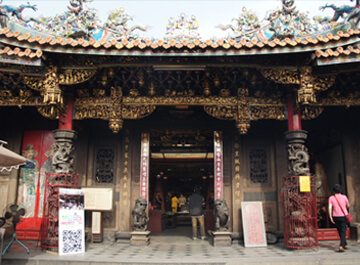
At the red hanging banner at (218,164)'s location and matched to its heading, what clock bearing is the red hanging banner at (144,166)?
the red hanging banner at (144,166) is roughly at 3 o'clock from the red hanging banner at (218,164).

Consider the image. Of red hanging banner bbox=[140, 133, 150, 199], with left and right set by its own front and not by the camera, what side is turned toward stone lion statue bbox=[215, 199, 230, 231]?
left

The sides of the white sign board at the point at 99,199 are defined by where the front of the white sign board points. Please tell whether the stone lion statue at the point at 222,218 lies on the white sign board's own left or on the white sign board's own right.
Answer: on the white sign board's own left

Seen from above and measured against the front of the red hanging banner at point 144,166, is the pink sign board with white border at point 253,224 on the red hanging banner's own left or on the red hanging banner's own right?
on the red hanging banner's own left

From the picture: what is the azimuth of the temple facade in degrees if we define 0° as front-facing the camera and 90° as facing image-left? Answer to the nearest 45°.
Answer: approximately 0°

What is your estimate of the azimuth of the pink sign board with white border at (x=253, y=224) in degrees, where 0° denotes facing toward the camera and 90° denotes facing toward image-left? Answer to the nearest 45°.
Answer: approximately 0°

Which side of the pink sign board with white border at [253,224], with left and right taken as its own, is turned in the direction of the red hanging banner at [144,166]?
right
